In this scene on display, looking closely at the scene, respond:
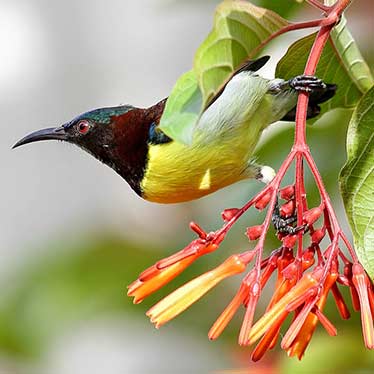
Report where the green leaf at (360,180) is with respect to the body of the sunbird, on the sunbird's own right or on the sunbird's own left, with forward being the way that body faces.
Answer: on the sunbird's own left

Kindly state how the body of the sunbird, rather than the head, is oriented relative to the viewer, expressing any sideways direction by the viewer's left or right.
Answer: facing to the left of the viewer

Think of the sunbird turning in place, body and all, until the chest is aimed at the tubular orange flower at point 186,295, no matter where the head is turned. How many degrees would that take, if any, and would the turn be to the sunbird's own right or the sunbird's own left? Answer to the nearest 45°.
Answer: approximately 90° to the sunbird's own left

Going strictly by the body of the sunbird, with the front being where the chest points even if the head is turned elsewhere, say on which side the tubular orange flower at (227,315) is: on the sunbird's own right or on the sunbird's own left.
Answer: on the sunbird's own left

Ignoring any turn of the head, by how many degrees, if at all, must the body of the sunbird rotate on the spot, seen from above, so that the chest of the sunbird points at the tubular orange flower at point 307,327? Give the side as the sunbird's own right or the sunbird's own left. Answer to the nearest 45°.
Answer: approximately 180°
